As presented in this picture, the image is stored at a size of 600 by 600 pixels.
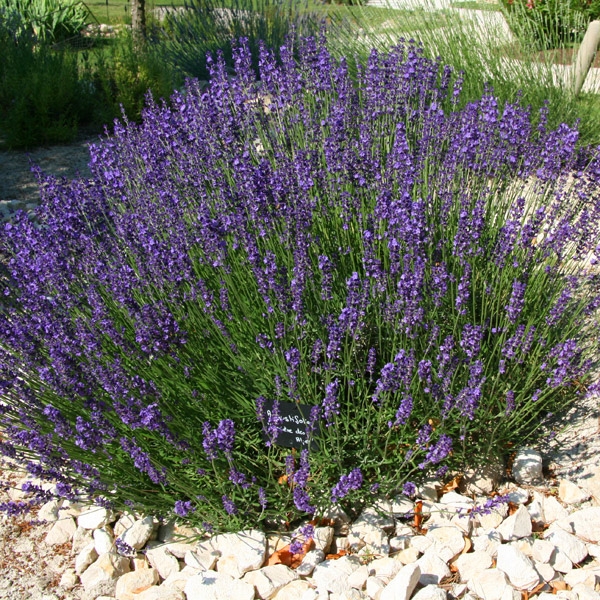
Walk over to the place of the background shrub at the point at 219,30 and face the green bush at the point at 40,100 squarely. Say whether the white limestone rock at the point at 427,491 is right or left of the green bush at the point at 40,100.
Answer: left

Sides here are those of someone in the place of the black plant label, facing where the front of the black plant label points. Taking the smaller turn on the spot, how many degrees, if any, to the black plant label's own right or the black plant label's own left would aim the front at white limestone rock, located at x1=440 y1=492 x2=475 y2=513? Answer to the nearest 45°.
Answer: approximately 90° to the black plant label's own left

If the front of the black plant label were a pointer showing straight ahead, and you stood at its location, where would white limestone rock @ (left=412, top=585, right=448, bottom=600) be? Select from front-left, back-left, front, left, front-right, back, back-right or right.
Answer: front-left

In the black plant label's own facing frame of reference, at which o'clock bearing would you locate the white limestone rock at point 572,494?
The white limestone rock is roughly at 9 o'clock from the black plant label.

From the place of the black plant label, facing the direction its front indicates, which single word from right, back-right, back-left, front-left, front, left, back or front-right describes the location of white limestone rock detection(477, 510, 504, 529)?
left

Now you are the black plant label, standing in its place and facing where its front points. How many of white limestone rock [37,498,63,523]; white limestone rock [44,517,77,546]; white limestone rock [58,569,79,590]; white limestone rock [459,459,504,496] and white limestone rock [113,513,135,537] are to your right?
4

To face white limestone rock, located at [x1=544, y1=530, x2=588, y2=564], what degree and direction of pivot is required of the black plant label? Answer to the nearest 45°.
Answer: approximately 90° to its left

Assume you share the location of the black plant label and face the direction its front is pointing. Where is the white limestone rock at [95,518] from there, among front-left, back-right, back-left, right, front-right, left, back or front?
right

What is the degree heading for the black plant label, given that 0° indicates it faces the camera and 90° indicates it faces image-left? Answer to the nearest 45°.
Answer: approximately 0°

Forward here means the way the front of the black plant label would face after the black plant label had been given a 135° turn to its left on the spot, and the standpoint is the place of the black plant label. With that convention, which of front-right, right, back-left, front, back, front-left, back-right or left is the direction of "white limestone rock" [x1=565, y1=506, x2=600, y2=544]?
front-right
